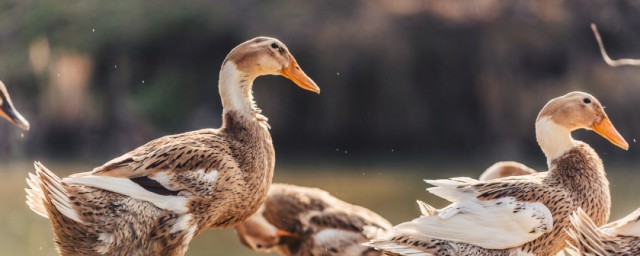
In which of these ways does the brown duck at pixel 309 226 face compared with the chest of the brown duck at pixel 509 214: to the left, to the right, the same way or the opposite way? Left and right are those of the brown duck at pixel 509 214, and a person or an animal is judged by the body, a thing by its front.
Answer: the opposite way

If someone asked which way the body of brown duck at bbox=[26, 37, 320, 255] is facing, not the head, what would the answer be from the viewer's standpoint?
to the viewer's right

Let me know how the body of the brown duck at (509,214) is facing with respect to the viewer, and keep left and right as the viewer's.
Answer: facing to the right of the viewer

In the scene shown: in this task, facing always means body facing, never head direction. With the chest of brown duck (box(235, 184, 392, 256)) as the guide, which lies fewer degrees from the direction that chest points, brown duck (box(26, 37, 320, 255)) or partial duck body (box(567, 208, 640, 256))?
the brown duck

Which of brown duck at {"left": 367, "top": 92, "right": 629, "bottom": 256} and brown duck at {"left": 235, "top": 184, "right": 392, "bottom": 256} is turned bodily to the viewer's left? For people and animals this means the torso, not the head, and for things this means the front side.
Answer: brown duck at {"left": 235, "top": 184, "right": 392, "bottom": 256}

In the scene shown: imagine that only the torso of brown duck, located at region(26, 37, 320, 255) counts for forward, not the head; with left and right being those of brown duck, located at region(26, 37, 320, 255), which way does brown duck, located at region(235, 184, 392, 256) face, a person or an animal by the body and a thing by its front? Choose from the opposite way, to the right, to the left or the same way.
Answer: the opposite way

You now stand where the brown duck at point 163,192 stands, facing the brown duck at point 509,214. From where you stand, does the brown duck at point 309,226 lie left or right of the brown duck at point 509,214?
left

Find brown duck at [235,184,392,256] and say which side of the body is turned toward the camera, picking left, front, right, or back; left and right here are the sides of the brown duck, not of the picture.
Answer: left
